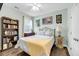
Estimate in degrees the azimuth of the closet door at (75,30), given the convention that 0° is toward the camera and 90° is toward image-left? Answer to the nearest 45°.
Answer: approximately 45°

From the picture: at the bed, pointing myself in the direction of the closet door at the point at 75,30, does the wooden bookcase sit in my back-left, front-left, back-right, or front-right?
back-right

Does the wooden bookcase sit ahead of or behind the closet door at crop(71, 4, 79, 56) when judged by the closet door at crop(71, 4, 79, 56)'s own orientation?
ahead

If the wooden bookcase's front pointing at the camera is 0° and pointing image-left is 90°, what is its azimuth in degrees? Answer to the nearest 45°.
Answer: approximately 315°

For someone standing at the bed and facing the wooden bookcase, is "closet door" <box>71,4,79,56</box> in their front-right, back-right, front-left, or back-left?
back-left

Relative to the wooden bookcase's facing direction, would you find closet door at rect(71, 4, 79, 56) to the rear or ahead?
ahead
